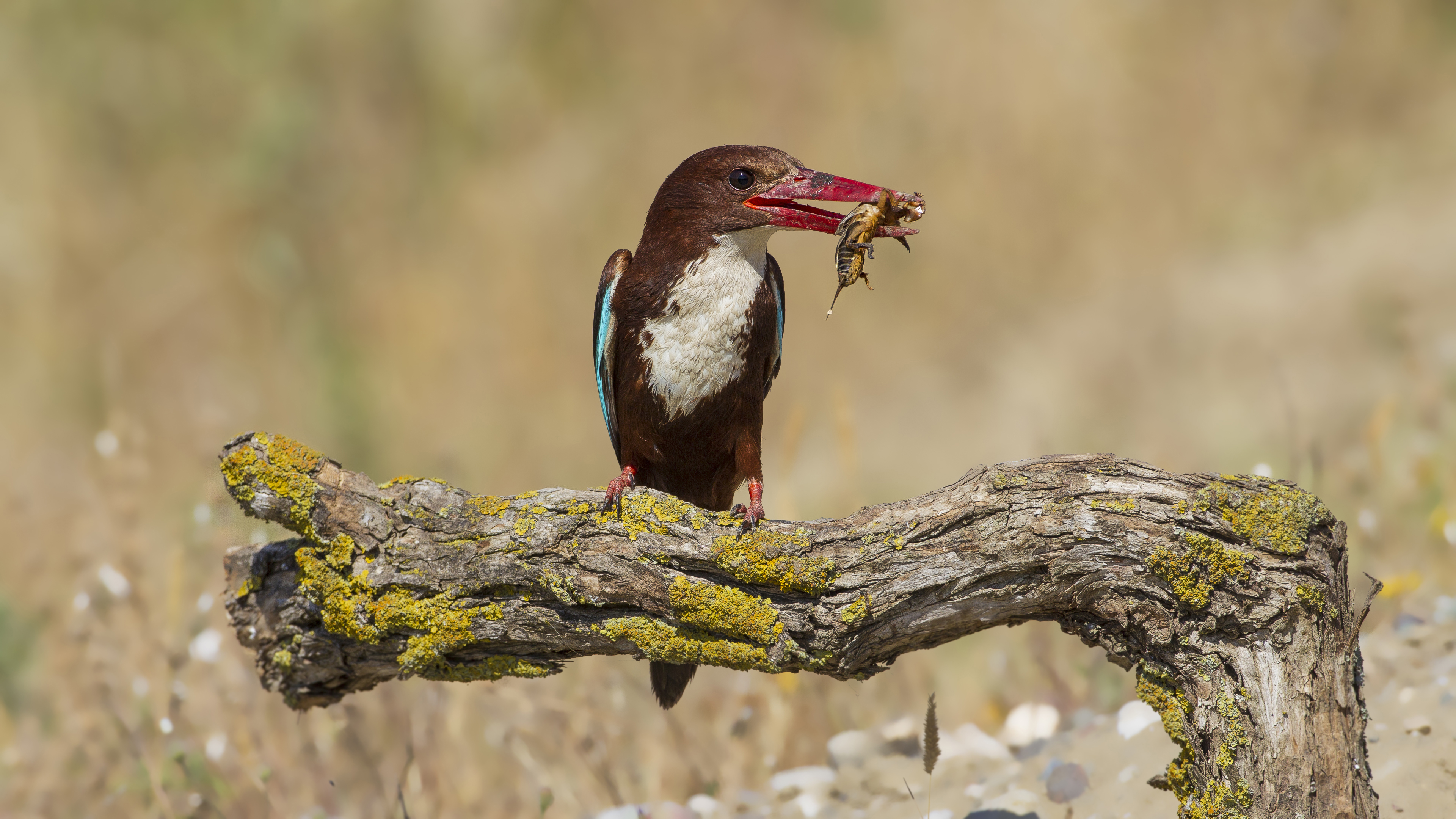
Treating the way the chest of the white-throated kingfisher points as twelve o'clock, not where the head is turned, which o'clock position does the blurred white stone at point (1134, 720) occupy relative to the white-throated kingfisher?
The blurred white stone is roughly at 8 o'clock from the white-throated kingfisher.

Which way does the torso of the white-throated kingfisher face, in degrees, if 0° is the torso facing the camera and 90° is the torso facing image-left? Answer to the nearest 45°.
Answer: approximately 0°

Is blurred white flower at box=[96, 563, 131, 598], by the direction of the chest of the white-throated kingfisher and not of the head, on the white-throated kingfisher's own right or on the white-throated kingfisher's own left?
on the white-throated kingfisher's own right
